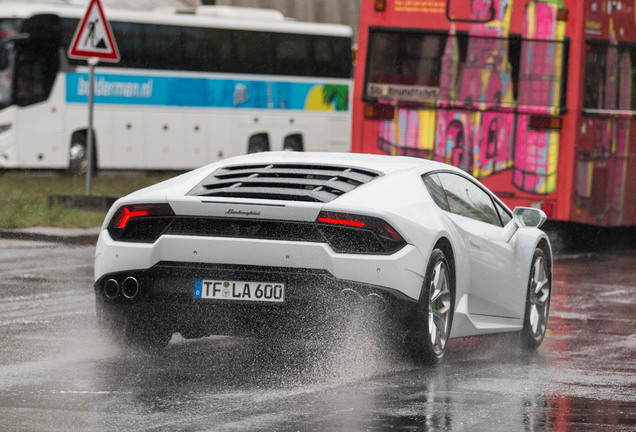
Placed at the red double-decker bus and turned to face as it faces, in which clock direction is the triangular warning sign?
The triangular warning sign is roughly at 8 o'clock from the red double-decker bus.

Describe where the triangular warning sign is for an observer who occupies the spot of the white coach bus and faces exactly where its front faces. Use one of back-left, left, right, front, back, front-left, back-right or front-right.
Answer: front-left

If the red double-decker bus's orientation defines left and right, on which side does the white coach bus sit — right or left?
on its left

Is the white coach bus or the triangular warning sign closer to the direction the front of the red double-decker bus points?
the white coach bus

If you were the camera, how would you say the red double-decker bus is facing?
facing away from the viewer and to the right of the viewer

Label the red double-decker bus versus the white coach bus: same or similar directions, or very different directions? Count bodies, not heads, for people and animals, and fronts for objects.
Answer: very different directions
